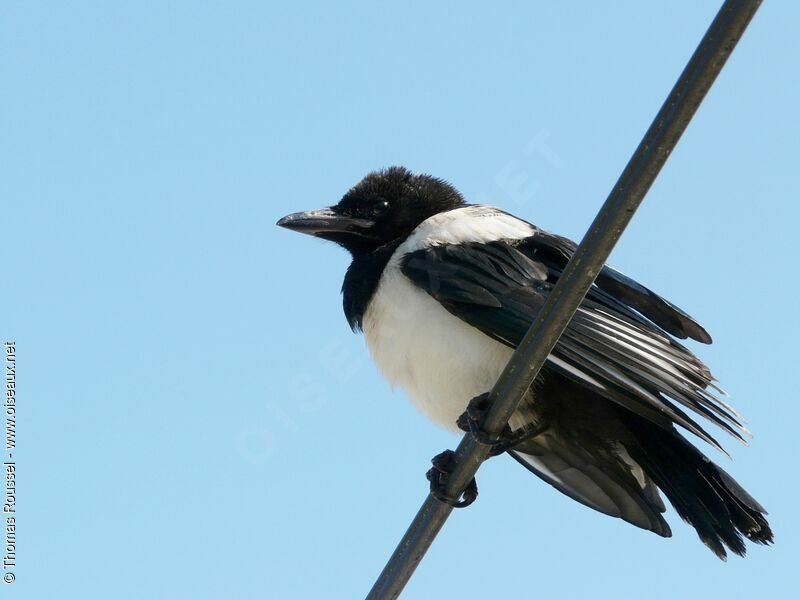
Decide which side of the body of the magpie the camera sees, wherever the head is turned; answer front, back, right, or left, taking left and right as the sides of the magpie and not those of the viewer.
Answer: left
